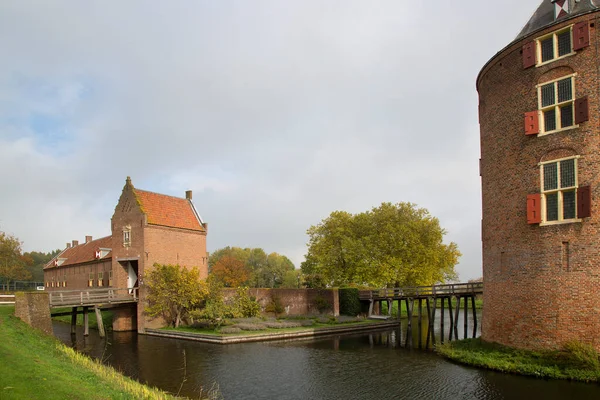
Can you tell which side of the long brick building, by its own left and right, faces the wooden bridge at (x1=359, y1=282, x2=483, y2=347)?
left

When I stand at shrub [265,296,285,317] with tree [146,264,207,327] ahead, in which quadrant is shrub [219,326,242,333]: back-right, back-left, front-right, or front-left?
front-left

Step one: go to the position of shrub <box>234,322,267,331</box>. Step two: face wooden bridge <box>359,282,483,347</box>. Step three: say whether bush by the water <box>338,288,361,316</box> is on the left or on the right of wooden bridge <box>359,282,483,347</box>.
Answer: left

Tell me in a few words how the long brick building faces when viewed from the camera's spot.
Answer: facing the viewer and to the left of the viewer

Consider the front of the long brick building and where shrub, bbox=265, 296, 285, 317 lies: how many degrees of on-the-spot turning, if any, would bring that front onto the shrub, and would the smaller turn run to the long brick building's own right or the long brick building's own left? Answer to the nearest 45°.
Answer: approximately 135° to the long brick building's own left

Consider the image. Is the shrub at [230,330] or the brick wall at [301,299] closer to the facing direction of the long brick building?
the shrub

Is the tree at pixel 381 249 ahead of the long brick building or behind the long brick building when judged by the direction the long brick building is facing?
behind

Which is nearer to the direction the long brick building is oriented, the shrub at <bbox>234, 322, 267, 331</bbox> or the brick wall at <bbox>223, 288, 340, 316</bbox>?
the shrub

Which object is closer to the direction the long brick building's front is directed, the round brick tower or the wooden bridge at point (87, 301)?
the wooden bridge
